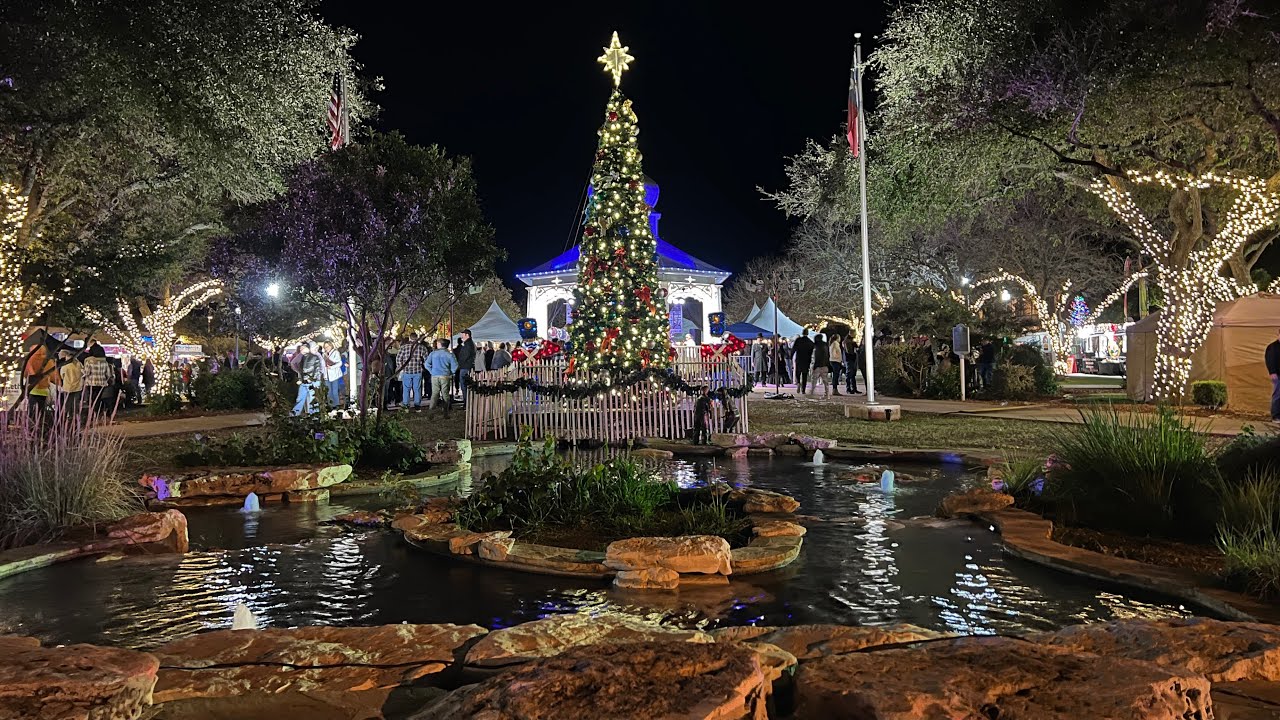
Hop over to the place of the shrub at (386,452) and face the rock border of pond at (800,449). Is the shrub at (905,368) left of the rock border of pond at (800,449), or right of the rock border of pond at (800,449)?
left

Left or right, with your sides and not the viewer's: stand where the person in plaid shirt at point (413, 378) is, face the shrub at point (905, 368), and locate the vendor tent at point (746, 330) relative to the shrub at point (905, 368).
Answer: left

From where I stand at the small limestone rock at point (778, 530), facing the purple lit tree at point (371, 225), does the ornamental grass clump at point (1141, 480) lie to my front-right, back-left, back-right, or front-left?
back-right

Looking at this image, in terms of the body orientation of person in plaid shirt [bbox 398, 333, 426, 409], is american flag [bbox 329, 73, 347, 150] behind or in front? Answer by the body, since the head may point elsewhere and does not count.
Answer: behind
